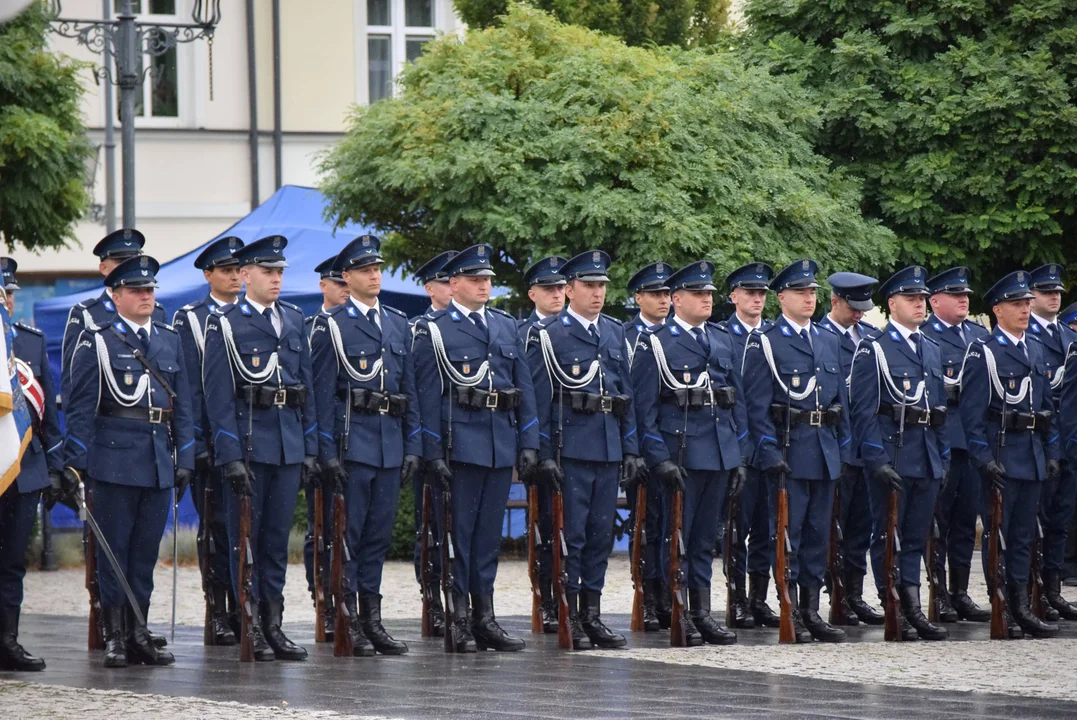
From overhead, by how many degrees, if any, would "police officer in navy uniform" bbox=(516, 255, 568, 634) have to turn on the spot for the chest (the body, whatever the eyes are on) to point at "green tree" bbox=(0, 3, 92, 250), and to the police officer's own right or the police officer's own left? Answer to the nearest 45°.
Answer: approximately 180°

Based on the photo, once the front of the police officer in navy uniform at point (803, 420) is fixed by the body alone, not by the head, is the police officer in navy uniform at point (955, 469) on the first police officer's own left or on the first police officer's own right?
on the first police officer's own left

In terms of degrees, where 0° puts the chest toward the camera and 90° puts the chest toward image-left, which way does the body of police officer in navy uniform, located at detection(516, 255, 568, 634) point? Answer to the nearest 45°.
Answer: approximately 315°

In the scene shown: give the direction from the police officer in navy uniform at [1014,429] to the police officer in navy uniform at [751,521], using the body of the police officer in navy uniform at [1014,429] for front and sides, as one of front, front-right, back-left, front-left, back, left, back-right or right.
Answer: back-right

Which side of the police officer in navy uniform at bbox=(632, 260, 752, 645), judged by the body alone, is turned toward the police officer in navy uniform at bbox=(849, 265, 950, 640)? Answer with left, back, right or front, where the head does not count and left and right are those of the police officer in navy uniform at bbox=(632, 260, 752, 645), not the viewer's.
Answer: left

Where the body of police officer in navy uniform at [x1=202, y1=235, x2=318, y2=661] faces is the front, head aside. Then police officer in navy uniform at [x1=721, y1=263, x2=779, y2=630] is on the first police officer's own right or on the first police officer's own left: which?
on the first police officer's own left
